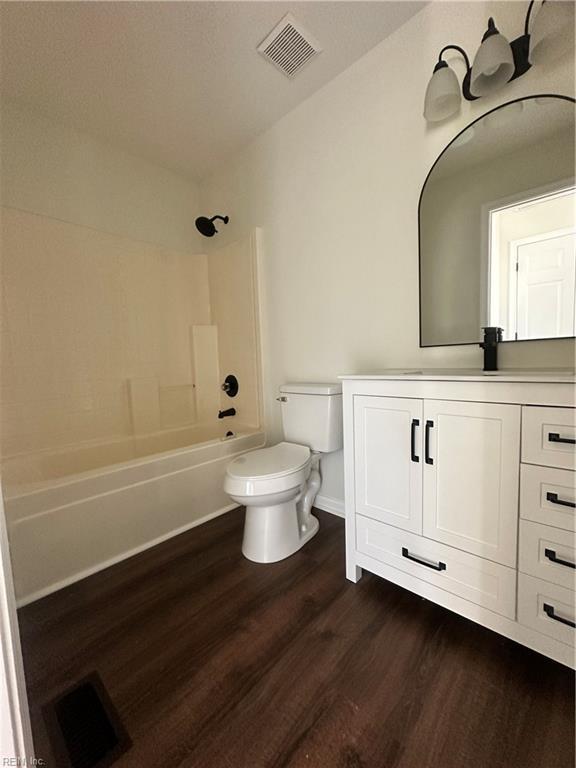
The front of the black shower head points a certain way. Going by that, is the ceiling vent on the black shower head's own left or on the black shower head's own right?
on the black shower head's own left

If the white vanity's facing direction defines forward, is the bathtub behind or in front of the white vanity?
in front

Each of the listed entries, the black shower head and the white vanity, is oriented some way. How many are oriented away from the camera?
0

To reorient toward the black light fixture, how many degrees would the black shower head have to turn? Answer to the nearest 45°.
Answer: approximately 90° to its left

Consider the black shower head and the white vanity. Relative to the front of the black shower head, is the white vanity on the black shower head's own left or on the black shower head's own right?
on the black shower head's own left

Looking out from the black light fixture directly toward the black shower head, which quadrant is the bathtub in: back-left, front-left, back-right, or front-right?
front-left

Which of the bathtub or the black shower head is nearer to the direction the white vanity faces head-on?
the bathtub

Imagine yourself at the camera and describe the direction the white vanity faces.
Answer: facing the viewer and to the left of the viewer
